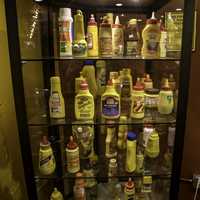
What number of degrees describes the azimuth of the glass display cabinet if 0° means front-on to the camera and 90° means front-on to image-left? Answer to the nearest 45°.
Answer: approximately 0°
